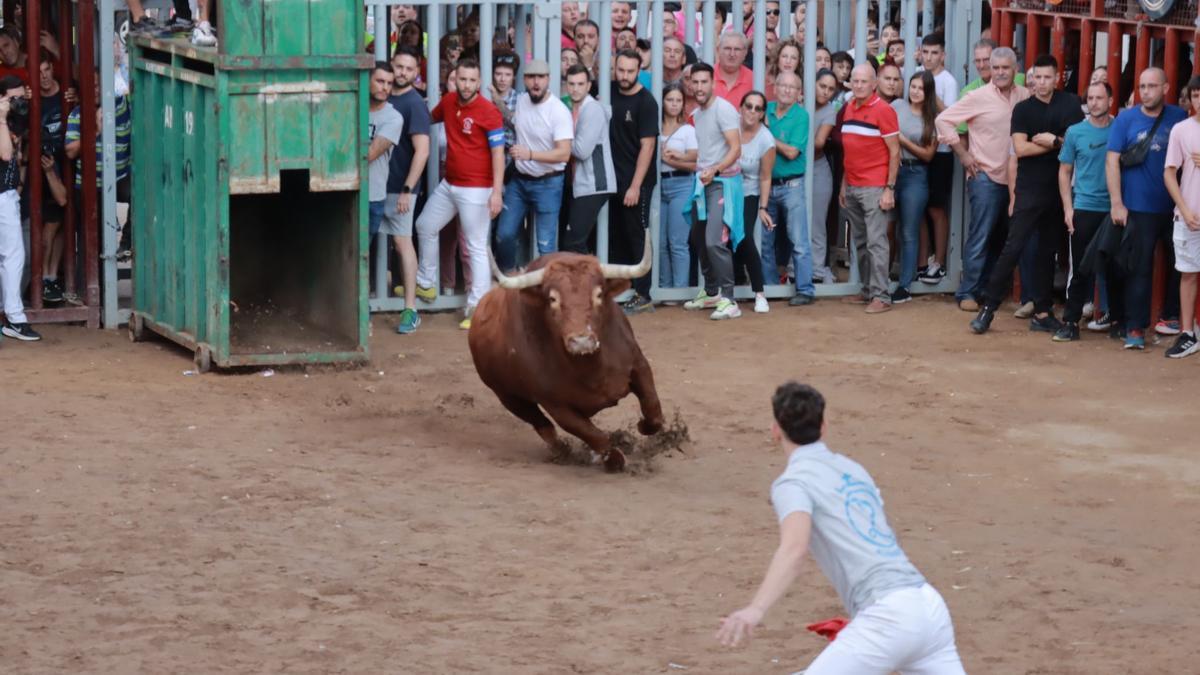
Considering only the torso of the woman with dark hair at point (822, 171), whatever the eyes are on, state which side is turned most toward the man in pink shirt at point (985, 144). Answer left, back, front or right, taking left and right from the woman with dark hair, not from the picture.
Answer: left

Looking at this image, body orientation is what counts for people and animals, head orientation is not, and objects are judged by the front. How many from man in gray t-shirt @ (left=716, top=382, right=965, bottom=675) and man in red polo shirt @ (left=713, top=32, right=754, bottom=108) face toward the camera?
1

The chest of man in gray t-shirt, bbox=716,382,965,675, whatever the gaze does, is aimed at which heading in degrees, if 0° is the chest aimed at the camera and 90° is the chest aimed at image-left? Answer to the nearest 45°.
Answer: approximately 135°

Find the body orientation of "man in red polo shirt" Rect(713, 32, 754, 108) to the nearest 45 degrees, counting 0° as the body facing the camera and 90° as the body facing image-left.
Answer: approximately 0°

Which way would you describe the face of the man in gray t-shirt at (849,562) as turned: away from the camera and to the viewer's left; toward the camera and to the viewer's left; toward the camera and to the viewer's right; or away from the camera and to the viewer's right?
away from the camera and to the viewer's left

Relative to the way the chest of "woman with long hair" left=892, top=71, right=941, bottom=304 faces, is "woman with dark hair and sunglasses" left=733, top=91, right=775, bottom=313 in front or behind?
in front

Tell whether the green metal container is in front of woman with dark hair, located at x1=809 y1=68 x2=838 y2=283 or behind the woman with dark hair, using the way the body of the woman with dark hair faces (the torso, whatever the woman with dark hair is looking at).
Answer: in front

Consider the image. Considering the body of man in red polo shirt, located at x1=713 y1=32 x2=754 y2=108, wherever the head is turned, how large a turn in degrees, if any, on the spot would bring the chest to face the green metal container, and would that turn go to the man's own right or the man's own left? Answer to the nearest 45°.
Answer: approximately 45° to the man's own right

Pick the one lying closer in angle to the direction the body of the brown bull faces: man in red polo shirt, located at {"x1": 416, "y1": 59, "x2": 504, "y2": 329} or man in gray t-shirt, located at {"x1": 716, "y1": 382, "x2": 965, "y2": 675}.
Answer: the man in gray t-shirt
